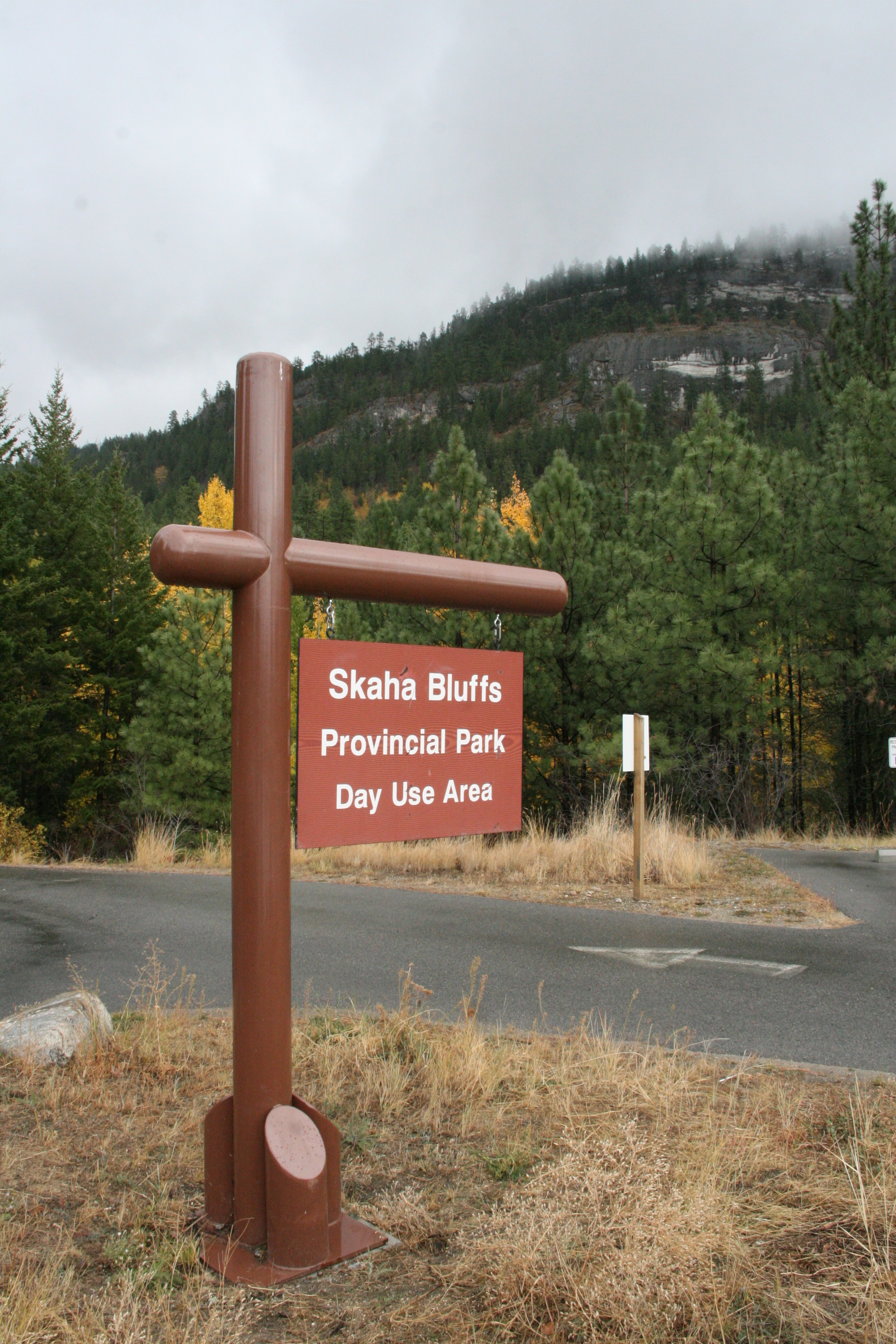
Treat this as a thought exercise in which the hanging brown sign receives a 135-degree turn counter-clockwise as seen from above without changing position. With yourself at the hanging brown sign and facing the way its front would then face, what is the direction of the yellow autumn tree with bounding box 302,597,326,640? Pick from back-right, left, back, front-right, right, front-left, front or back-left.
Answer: front

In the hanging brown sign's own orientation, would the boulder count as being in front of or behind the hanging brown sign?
behind

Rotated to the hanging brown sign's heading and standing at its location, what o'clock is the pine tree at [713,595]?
The pine tree is roughly at 8 o'clock from the hanging brown sign.

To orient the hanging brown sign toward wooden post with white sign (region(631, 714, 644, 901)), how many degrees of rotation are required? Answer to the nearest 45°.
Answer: approximately 135° to its left

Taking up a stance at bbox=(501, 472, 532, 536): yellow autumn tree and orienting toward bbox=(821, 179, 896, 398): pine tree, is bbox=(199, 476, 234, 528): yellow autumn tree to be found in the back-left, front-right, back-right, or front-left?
back-right

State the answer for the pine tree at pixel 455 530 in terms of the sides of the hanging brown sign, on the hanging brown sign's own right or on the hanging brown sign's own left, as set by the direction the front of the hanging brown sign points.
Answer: on the hanging brown sign's own left

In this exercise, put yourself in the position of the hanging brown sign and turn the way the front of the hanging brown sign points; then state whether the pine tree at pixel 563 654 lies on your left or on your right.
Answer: on your left

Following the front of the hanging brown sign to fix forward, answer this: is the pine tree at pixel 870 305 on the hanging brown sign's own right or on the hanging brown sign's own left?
on the hanging brown sign's own left

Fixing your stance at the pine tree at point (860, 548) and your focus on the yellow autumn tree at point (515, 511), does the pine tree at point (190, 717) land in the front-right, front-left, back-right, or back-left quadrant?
front-left

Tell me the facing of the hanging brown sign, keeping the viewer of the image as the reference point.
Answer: facing the viewer and to the right of the viewer

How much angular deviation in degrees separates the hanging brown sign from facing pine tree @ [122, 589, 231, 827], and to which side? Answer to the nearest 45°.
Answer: approximately 135° to its left
